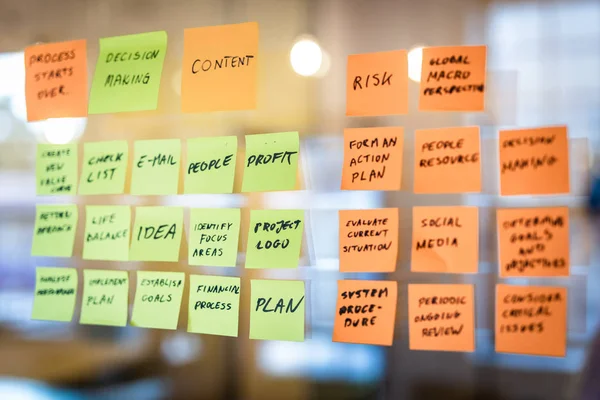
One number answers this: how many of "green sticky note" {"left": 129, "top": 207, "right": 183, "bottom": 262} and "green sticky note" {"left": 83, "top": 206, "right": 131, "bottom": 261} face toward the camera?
2

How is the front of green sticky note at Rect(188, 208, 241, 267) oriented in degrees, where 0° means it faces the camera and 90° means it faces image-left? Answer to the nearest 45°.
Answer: approximately 0°

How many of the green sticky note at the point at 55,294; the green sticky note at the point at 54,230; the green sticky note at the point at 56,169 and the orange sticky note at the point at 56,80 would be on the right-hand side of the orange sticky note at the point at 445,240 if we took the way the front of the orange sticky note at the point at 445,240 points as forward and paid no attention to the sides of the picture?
4

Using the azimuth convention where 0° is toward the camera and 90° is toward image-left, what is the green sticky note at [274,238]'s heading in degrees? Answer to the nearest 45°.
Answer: approximately 0°
